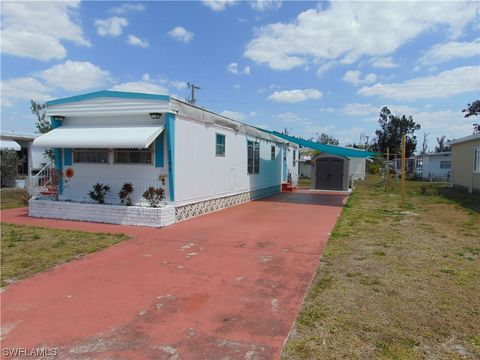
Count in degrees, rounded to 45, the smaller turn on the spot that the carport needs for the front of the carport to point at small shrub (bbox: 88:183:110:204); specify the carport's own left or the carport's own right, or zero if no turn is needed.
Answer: approximately 45° to the carport's own right

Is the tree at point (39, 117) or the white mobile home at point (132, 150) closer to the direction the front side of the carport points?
the white mobile home

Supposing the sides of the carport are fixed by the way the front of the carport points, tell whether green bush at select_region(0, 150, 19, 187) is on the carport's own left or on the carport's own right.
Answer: on the carport's own right

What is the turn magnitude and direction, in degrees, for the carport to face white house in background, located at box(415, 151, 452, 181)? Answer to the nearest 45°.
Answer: approximately 135° to its left

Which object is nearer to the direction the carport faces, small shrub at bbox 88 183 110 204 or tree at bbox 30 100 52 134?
the small shrub

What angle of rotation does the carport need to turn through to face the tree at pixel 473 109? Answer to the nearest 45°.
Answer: approximately 135° to its left

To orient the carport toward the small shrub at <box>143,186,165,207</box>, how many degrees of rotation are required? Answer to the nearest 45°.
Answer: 0° — it already faces it

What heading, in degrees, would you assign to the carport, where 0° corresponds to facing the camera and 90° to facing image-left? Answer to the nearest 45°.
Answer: approximately 0°

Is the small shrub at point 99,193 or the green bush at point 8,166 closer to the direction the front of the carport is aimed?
the small shrub

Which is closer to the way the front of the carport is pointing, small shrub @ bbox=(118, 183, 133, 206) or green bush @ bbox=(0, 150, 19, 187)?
the small shrub

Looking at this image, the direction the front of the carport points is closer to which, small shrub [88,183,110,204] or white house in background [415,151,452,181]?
the small shrub
